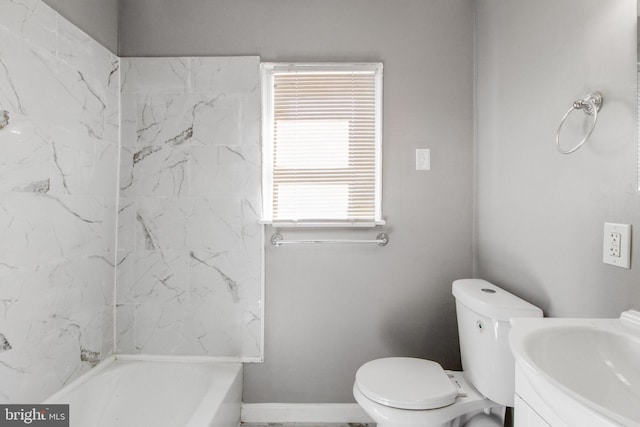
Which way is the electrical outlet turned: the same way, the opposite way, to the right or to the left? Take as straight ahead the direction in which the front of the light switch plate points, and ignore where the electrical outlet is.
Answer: to the right

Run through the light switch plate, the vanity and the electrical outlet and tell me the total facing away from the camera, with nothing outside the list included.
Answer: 0

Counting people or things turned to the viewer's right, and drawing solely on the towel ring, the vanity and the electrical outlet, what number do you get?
0

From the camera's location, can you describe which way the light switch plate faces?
facing the viewer

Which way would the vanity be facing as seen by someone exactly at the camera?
facing the viewer and to the left of the viewer

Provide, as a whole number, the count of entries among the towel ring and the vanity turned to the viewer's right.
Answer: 0

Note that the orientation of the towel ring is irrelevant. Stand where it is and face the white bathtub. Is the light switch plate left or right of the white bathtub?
right

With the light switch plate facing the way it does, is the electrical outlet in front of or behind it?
in front

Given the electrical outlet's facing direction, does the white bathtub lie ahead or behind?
ahead

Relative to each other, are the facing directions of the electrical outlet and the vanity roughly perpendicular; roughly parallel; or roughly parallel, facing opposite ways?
roughly parallel

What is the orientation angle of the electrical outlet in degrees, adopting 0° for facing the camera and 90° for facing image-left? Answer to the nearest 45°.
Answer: approximately 45°

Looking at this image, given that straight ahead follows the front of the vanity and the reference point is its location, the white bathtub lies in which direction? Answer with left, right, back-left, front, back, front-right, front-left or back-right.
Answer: front-right
